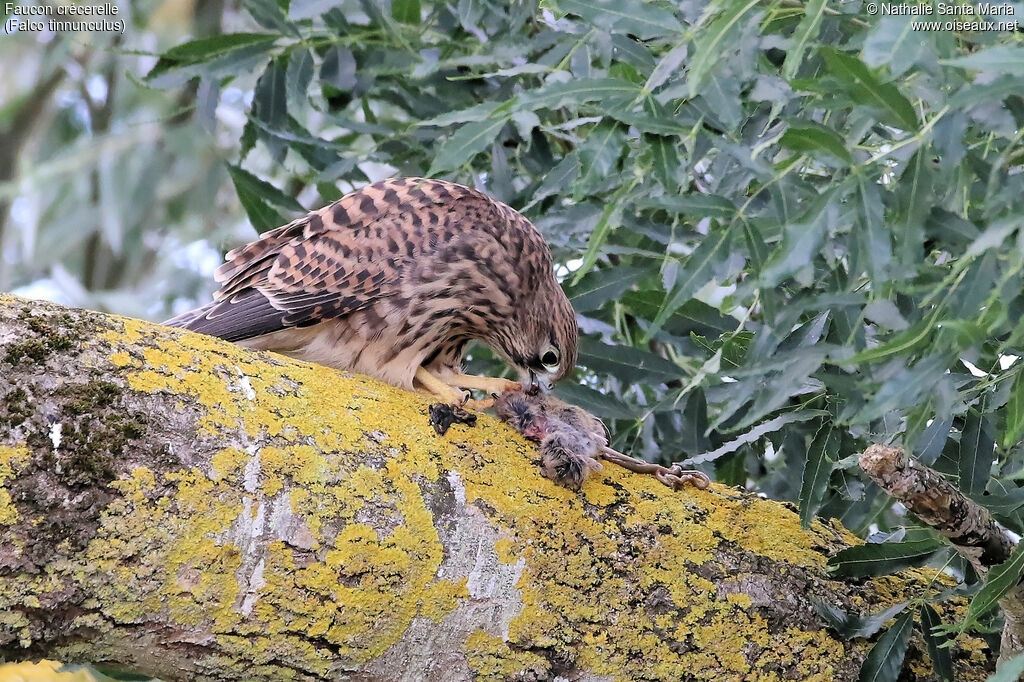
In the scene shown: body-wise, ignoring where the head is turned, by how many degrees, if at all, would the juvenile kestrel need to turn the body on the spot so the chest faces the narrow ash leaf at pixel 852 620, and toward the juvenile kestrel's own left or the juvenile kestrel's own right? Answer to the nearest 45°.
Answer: approximately 45° to the juvenile kestrel's own right

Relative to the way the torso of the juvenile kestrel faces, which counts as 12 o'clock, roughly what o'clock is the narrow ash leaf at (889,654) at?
The narrow ash leaf is roughly at 2 o'clock from the juvenile kestrel.

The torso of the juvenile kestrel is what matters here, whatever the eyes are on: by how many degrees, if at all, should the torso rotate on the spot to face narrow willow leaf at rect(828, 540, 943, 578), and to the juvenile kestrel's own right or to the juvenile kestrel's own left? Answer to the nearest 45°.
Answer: approximately 45° to the juvenile kestrel's own right

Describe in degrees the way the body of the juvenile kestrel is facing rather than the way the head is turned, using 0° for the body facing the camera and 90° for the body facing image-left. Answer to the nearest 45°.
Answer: approximately 270°

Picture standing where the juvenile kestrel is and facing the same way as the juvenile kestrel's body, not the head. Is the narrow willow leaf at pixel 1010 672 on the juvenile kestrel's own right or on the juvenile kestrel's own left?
on the juvenile kestrel's own right
